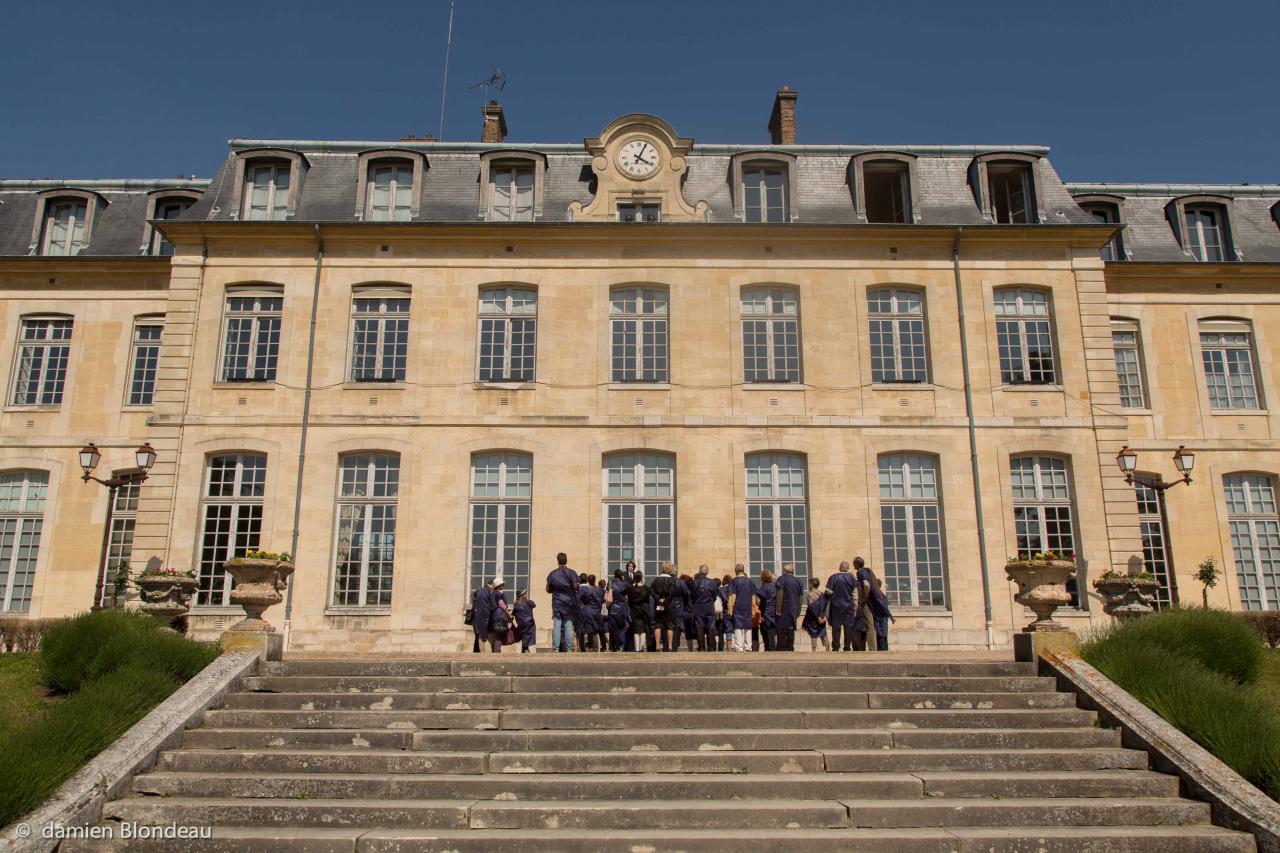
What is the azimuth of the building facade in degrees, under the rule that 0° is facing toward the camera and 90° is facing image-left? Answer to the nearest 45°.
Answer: approximately 0°

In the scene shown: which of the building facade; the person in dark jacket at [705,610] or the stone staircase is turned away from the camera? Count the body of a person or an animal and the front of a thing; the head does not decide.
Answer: the person in dark jacket

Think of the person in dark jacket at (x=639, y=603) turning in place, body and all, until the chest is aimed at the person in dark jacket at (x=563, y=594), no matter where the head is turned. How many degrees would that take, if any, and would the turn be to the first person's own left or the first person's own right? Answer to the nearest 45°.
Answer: approximately 90° to the first person's own left

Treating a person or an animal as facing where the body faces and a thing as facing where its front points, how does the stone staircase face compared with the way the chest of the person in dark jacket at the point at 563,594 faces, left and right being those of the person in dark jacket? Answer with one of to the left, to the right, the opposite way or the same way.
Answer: the opposite way

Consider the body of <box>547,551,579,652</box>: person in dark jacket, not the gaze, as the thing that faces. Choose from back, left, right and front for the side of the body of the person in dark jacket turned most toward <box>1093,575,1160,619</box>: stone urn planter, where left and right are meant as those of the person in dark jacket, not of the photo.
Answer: right

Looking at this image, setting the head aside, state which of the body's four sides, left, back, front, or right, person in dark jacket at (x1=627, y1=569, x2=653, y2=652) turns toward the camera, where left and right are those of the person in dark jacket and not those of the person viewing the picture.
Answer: back

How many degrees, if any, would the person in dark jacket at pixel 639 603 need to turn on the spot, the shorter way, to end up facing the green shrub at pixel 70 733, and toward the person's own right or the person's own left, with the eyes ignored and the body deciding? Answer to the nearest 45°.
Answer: approximately 135° to the person's own left

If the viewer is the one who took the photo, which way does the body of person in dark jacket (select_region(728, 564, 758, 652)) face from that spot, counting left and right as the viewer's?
facing away from the viewer

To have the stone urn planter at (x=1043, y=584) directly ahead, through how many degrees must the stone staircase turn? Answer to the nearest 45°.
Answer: approximately 135° to its left

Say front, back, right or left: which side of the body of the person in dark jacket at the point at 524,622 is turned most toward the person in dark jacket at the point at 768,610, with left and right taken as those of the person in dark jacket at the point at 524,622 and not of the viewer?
right

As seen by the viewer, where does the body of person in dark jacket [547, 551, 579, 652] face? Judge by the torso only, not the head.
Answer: away from the camera

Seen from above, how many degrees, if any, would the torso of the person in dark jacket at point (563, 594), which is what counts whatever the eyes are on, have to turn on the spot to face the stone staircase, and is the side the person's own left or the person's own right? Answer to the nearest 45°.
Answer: approximately 180°
